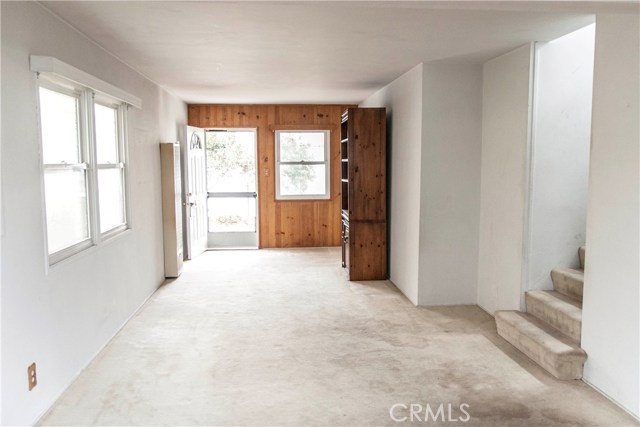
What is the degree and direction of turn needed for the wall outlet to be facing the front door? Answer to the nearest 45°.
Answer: approximately 90° to its left

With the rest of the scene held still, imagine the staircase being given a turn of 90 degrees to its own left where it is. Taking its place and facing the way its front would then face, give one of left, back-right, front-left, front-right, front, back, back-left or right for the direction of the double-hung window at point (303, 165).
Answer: back

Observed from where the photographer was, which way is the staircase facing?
facing the viewer and to the left of the viewer

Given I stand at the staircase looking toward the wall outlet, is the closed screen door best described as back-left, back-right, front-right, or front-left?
front-right

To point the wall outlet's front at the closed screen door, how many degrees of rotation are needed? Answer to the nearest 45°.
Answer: approximately 90° to its left

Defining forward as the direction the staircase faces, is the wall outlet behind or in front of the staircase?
in front

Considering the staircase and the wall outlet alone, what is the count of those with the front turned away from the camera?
0

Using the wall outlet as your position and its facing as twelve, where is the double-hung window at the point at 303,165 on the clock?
The double-hung window is roughly at 9 o'clock from the wall outlet.

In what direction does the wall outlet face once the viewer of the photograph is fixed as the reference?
facing the viewer and to the right of the viewer

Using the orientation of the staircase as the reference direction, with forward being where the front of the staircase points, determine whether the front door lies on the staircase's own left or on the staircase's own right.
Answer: on the staircase's own right

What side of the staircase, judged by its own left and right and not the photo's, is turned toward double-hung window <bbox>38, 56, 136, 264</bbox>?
front
